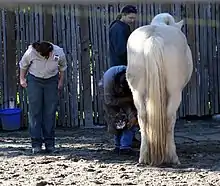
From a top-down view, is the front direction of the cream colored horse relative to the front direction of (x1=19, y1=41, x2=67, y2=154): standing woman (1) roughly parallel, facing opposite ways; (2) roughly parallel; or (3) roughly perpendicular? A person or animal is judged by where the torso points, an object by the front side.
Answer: roughly parallel, facing opposite ways

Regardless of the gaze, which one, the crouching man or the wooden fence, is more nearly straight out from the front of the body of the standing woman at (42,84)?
the crouching man

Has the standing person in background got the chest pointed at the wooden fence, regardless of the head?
no

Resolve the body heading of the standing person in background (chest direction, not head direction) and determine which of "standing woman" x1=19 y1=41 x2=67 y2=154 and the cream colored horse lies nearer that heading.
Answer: the cream colored horse

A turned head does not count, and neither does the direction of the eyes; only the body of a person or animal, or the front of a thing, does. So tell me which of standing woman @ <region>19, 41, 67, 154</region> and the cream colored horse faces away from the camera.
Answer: the cream colored horse

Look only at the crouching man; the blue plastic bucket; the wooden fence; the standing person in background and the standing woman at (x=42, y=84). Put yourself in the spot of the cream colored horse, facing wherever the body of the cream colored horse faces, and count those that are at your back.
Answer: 0

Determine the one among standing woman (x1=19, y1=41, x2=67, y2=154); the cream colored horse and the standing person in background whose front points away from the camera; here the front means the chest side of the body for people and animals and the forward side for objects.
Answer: the cream colored horse

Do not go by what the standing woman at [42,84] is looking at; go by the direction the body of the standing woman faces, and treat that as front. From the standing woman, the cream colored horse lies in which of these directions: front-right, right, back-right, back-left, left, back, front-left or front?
front-left

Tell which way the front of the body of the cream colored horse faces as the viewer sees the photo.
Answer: away from the camera

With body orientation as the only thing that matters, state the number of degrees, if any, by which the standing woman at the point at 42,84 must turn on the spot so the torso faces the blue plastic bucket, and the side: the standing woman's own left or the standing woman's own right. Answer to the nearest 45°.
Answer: approximately 180°

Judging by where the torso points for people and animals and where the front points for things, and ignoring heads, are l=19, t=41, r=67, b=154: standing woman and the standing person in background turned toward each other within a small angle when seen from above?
no

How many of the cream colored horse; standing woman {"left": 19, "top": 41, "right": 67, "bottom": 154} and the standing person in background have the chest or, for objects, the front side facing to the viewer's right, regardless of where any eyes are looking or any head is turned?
1

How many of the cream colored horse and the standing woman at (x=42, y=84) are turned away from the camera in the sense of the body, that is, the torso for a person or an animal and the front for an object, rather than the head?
1

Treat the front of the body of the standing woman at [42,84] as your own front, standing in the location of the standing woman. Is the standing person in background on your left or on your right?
on your left

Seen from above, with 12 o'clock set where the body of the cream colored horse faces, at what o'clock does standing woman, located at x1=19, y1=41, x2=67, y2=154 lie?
The standing woman is roughly at 10 o'clock from the cream colored horse.
